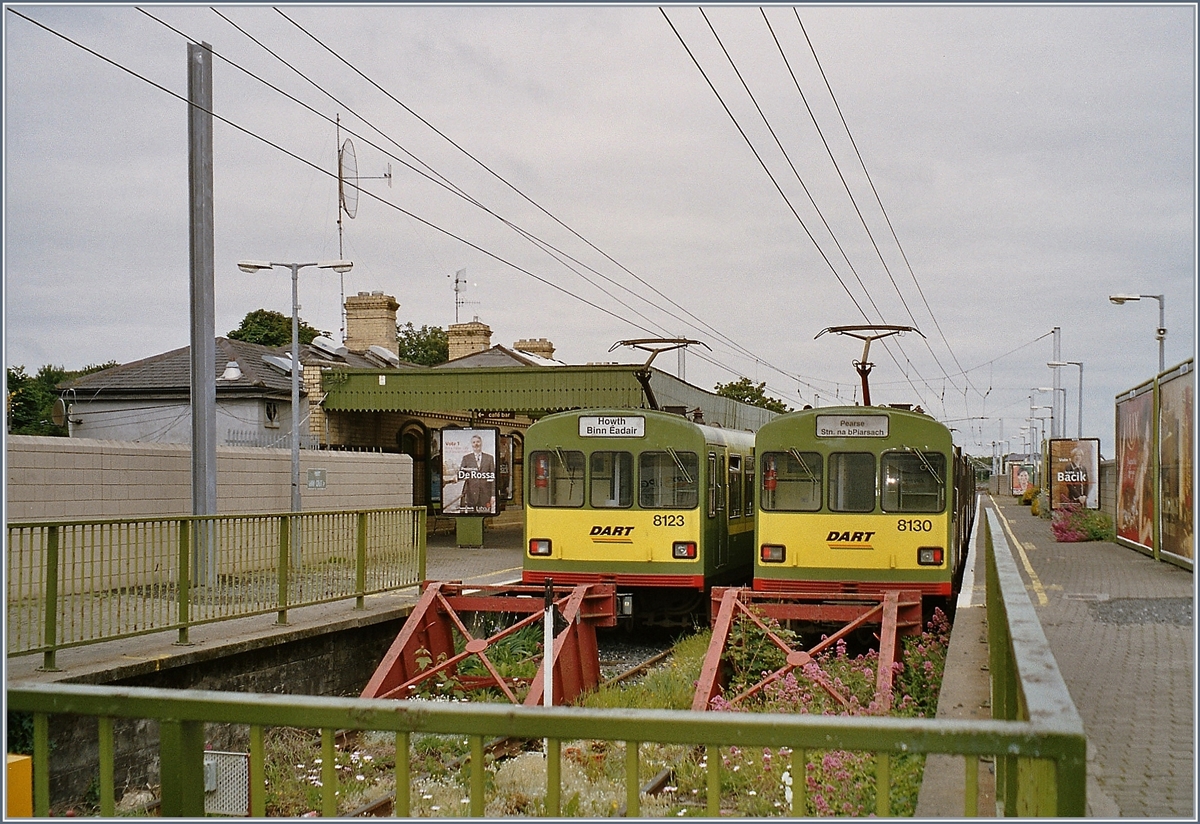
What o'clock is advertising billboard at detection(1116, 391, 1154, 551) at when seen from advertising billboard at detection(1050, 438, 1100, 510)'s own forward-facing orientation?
advertising billboard at detection(1116, 391, 1154, 551) is roughly at 12 o'clock from advertising billboard at detection(1050, 438, 1100, 510).

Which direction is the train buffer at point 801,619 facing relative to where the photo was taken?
away from the camera

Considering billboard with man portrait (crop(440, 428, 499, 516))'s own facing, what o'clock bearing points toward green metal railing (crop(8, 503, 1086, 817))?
The green metal railing is roughly at 12 o'clock from the billboard with man portrait.

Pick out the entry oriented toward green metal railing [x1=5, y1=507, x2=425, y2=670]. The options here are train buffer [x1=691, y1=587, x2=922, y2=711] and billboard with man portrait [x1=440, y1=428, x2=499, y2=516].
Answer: the billboard with man portrait

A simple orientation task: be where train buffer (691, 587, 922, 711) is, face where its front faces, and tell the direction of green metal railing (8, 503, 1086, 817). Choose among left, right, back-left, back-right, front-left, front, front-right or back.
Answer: back

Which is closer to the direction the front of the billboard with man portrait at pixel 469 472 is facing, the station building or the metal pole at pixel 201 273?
the metal pole
